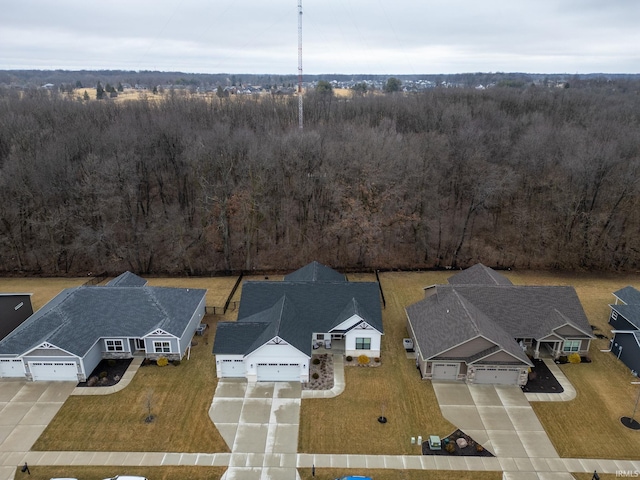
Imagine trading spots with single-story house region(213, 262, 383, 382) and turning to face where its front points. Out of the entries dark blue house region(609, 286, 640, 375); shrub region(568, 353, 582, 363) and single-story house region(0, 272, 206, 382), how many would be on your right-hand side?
1

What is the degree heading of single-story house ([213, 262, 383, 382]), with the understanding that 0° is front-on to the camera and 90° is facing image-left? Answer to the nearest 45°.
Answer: approximately 0°

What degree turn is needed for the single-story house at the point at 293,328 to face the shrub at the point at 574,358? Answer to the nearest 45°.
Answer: approximately 90° to its left

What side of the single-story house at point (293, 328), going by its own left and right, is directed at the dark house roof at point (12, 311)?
right

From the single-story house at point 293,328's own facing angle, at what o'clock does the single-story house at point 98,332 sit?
the single-story house at point 98,332 is roughly at 3 o'clock from the single-story house at point 293,328.

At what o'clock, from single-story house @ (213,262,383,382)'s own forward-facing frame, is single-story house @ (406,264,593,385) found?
single-story house @ (406,264,593,385) is roughly at 9 o'clock from single-story house @ (213,262,383,382).

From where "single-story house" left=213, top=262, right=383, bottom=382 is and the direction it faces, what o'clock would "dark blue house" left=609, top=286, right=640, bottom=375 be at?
The dark blue house is roughly at 9 o'clock from the single-story house.
